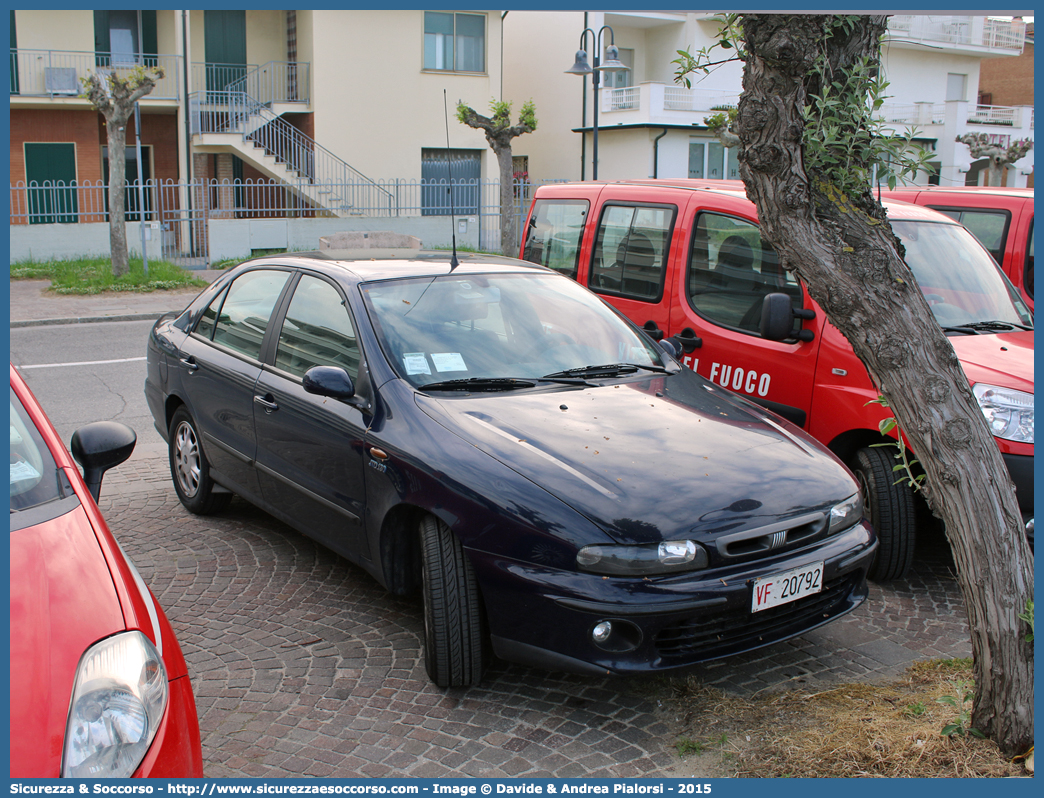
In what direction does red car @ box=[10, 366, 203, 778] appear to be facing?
toward the camera

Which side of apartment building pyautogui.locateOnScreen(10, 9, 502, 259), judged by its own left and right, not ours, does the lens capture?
front

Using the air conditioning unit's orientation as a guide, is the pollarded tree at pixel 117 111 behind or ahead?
ahead

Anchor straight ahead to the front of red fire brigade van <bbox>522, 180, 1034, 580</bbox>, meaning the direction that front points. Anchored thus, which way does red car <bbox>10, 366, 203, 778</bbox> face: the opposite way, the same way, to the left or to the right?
the same way

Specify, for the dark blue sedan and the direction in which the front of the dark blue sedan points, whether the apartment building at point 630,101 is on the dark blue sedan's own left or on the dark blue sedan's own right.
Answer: on the dark blue sedan's own left

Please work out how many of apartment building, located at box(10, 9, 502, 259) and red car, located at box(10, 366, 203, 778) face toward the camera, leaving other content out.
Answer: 2

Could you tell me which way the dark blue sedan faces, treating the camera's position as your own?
facing the viewer and to the right of the viewer

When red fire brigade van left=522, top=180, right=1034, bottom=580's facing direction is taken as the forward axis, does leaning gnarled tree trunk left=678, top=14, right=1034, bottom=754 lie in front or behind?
in front

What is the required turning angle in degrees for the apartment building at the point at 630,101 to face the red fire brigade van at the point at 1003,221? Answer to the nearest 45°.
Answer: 0° — it already faces it

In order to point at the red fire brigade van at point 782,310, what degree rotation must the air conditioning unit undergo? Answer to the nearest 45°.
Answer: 0° — it already faces it

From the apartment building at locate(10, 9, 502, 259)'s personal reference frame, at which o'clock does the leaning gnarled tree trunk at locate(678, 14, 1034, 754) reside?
The leaning gnarled tree trunk is roughly at 12 o'clock from the apartment building.

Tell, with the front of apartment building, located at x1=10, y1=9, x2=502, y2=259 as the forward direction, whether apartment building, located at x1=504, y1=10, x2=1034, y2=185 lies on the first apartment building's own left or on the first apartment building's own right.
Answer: on the first apartment building's own left

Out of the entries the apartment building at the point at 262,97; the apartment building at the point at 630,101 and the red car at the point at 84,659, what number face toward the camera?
3

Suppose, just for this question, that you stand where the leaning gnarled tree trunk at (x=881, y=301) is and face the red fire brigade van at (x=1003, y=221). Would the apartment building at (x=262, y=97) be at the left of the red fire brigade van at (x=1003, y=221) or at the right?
left

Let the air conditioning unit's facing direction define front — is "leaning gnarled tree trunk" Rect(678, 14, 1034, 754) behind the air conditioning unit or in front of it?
in front

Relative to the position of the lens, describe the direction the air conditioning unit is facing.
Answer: facing the viewer
